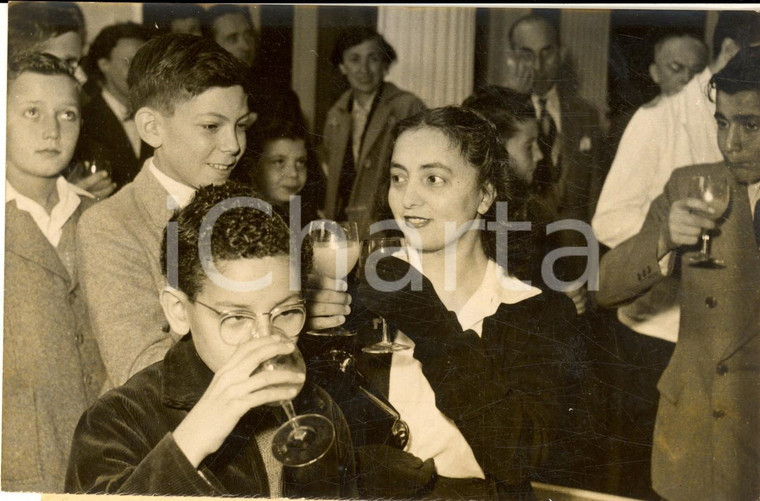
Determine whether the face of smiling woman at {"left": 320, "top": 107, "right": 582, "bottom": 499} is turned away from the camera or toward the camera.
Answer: toward the camera

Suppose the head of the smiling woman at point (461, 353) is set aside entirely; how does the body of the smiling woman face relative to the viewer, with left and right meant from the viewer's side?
facing the viewer and to the left of the viewer

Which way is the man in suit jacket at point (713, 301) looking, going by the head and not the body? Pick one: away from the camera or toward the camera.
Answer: toward the camera

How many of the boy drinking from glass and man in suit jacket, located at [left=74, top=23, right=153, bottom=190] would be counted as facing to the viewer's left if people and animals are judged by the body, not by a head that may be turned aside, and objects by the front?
0

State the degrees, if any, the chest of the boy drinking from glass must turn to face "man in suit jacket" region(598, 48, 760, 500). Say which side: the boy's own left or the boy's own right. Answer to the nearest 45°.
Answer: approximately 45° to the boy's own left

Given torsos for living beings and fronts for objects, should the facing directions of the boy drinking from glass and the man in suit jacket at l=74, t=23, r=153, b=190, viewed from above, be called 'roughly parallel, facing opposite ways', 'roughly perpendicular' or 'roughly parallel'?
roughly parallel

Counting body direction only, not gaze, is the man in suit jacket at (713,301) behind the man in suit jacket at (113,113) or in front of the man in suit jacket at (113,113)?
in front

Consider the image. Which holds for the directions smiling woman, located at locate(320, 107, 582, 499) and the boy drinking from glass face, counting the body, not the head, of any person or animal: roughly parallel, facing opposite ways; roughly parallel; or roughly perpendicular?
roughly perpendicular

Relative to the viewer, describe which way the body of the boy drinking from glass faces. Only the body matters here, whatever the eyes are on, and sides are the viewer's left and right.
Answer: facing the viewer and to the right of the viewer

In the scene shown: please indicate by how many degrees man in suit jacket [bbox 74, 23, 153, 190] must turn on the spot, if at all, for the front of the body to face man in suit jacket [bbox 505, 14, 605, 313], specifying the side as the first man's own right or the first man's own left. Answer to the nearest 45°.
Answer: approximately 45° to the first man's own left
